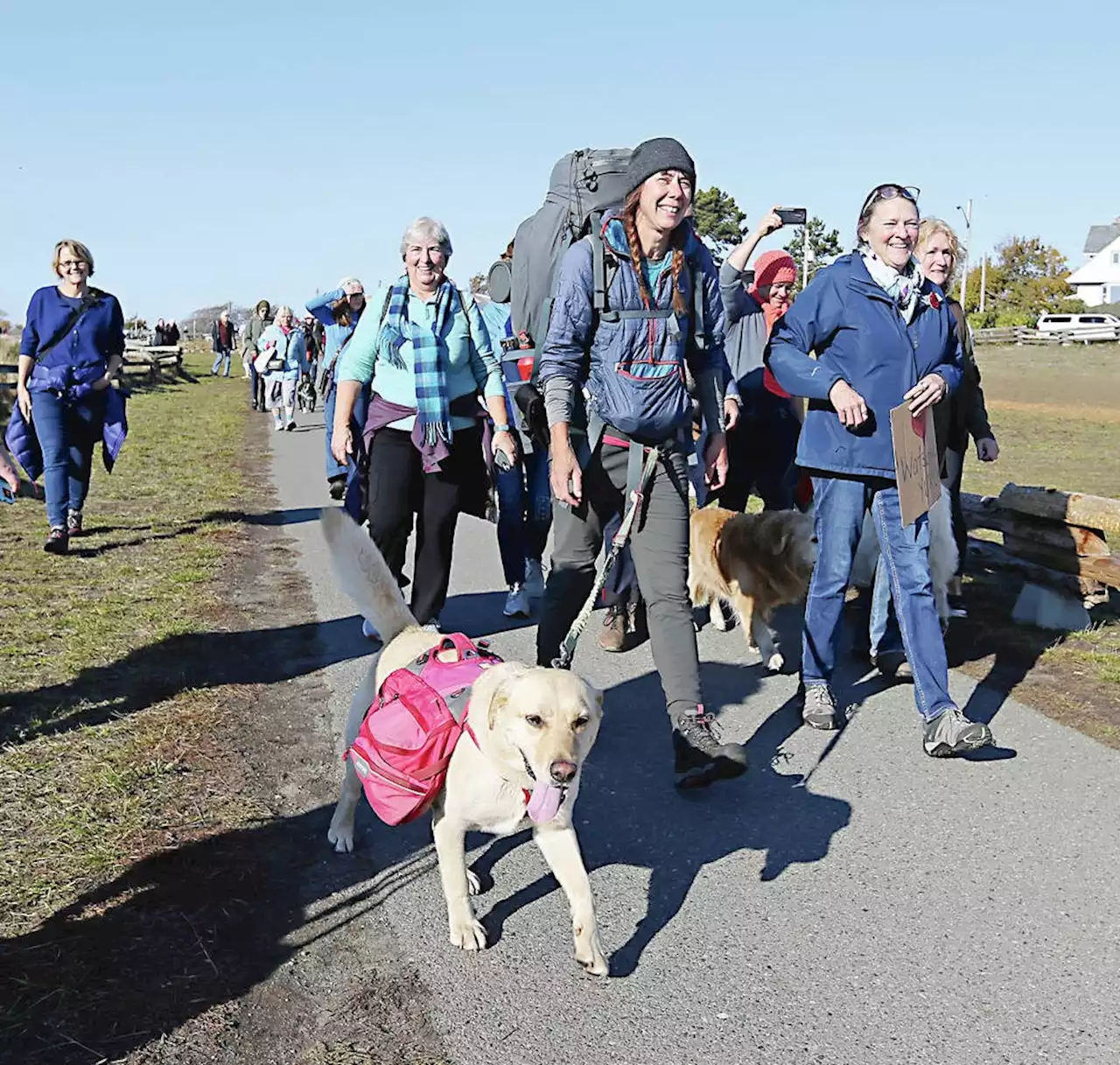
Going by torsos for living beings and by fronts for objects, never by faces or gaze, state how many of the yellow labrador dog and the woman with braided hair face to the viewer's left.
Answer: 0

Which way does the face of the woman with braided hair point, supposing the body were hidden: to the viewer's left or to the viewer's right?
to the viewer's right

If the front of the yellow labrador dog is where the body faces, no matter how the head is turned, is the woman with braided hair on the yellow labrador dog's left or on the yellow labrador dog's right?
on the yellow labrador dog's left

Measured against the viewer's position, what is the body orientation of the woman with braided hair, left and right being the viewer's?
facing the viewer and to the right of the viewer

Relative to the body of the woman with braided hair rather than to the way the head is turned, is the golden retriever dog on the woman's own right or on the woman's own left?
on the woman's own left

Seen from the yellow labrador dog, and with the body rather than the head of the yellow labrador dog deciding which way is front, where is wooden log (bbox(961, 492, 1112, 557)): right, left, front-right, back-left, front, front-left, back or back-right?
left

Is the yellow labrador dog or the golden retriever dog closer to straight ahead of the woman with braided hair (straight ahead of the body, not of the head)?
the yellow labrador dog

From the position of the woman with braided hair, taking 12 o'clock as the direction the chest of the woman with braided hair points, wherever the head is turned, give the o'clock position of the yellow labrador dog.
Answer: The yellow labrador dog is roughly at 2 o'clock from the woman with braided hair.

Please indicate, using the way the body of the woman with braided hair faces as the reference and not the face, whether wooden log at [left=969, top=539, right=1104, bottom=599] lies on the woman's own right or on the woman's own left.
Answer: on the woman's own left

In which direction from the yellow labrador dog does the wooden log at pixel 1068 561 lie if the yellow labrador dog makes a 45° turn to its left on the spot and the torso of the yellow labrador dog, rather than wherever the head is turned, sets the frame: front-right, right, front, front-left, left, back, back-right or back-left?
front-left
